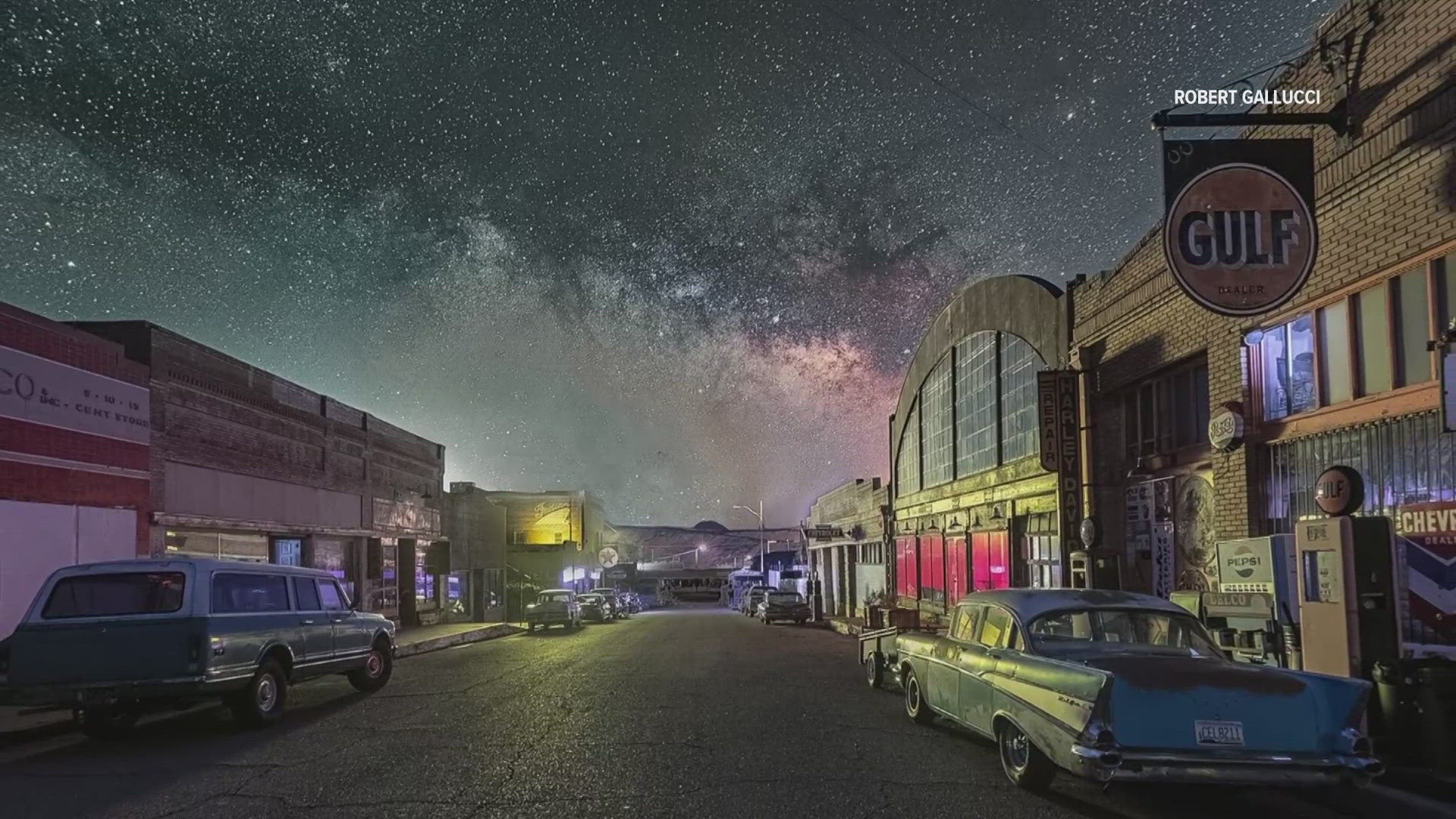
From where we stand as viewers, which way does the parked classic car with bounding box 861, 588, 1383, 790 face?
facing away from the viewer and to the left of the viewer

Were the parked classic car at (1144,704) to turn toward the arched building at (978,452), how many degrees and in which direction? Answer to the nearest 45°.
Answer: approximately 45° to its right

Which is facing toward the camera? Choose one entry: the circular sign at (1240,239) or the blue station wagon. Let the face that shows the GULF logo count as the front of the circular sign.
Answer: the circular sign

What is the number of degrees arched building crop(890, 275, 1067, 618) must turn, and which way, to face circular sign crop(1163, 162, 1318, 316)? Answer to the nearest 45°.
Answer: approximately 45° to its left

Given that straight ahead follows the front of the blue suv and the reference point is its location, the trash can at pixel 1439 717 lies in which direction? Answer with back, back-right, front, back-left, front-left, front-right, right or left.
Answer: right

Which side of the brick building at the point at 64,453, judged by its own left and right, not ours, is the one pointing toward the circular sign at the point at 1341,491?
front

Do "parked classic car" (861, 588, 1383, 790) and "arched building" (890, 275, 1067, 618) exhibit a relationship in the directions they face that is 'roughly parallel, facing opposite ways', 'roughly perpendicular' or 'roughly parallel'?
roughly perpendicular

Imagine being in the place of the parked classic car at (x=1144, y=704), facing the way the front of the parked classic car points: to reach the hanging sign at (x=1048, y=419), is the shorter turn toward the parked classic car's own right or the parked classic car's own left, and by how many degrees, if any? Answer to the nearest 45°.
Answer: approximately 45° to the parked classic car's own right

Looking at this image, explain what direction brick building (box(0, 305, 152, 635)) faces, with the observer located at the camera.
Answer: facing the viewer and to the right of the viewer

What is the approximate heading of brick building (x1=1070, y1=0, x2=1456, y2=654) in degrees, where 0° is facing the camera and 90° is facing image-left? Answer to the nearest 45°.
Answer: approximately 45°

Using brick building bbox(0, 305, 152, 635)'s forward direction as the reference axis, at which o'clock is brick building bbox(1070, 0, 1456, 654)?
brick building bbox(1070, 0, 1456, 654) is roughly at 12 o'clock from brick building bbox(0, 305, 152, 635).
